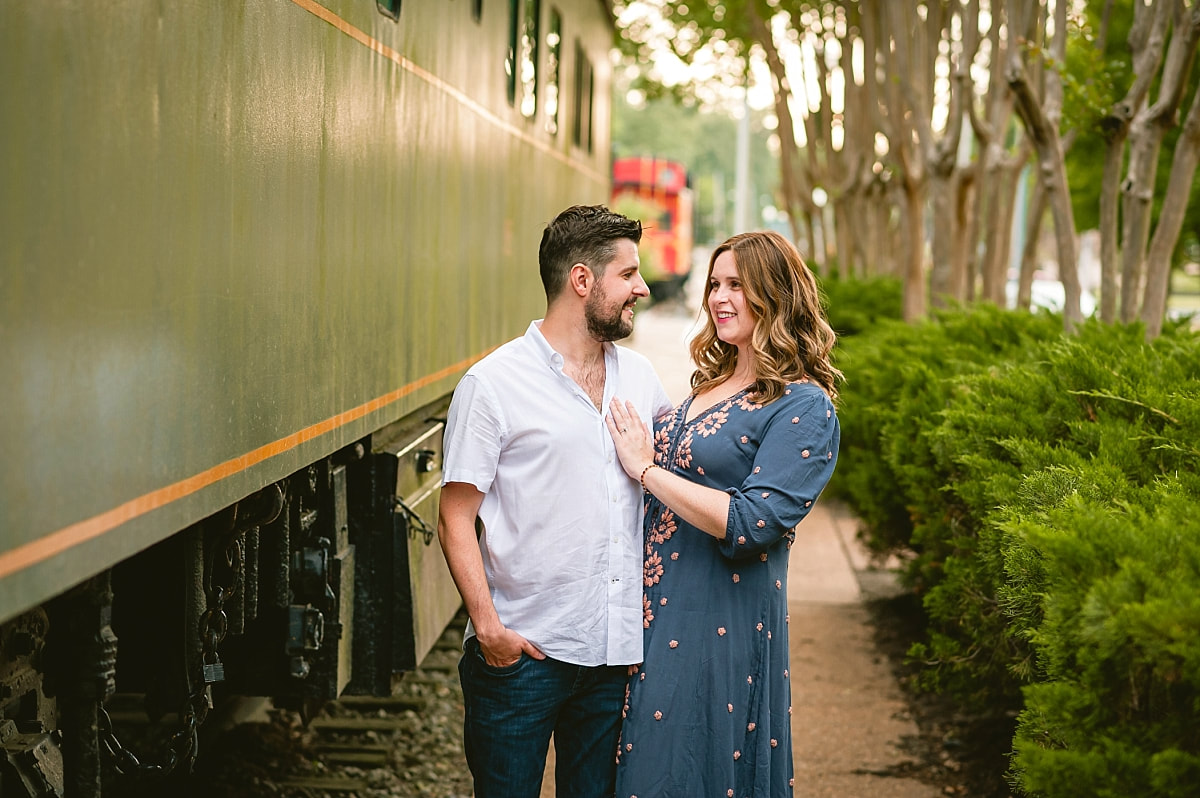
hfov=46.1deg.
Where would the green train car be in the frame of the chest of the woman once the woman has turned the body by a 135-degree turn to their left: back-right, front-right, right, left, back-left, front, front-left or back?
back

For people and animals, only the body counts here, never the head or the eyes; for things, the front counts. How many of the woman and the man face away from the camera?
0

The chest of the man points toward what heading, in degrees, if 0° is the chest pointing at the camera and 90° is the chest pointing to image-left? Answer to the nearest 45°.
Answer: approximately 315°

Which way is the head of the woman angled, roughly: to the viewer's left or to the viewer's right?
to the viewer's left

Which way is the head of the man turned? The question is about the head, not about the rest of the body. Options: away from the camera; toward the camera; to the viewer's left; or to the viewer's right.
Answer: to the viewer's right

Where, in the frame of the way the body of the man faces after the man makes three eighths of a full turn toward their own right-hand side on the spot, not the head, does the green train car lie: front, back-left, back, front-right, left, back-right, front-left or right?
front
